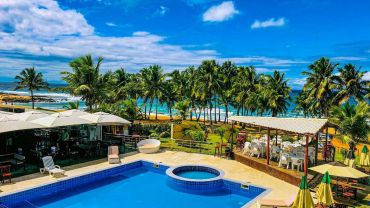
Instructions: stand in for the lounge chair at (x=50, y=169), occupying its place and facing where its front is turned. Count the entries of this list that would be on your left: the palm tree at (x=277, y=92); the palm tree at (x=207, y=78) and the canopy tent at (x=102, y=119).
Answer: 3

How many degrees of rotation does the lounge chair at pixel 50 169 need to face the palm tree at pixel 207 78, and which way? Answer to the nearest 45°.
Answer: approximately 90° to its left

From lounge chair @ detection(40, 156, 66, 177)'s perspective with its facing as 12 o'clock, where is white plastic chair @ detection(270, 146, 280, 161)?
The white plastic chair is roughly at 11 o'clock from the lounge chair.

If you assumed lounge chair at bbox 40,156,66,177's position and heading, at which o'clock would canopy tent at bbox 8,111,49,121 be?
The canopy tent is roughly at 7 o'clock from the lounge chair.

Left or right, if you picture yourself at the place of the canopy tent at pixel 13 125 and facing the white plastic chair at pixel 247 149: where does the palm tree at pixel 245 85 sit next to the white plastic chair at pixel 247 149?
left

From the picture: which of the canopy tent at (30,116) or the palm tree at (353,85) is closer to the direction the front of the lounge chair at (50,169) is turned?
the palm tree

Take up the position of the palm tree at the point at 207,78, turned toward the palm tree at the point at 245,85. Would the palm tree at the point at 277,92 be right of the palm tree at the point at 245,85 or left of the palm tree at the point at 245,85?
right

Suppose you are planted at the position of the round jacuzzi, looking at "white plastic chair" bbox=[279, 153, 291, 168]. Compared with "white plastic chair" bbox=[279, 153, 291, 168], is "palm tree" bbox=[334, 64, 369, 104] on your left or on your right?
left

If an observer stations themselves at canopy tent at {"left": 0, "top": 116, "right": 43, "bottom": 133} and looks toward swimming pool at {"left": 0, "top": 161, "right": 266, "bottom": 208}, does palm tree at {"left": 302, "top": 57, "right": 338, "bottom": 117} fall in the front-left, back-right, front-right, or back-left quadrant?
front-left

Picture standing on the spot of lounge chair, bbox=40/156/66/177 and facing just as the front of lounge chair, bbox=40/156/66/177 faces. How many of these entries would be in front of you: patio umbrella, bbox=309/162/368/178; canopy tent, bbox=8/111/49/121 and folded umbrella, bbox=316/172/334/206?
2

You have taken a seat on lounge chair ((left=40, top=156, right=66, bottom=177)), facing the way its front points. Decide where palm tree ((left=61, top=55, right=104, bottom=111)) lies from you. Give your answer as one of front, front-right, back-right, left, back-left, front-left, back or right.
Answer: back-left

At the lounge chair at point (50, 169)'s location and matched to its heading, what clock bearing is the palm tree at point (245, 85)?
The palm tree is roughly at 9 o'clock from the lounge chair.

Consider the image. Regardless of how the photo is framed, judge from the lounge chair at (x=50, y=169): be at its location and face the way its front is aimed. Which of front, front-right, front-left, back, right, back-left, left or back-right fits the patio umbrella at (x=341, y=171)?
front

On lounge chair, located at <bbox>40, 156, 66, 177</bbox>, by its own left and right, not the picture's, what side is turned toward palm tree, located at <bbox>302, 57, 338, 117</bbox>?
left

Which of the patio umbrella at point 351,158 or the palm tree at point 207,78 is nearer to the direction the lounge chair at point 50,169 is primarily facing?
the patio umbrella

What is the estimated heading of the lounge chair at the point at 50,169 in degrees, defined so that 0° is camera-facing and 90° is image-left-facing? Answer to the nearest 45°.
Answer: approximately 315°

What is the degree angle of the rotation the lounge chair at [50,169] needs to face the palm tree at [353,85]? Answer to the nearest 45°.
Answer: approximately 45° to its left

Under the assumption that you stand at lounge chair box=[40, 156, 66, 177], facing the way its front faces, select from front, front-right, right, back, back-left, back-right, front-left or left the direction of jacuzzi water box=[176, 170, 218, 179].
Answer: front-left
